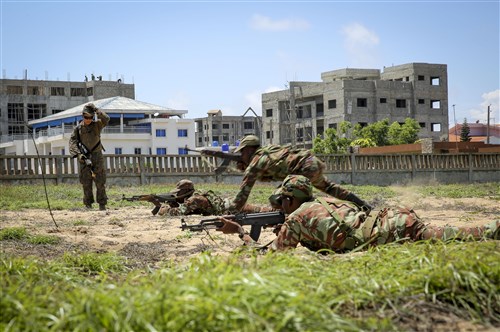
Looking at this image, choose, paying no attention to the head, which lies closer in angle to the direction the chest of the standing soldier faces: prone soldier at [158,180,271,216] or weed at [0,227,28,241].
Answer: the weed

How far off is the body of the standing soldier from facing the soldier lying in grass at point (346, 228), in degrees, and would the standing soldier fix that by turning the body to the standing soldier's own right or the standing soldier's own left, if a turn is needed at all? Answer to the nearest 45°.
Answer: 0° — they already face them

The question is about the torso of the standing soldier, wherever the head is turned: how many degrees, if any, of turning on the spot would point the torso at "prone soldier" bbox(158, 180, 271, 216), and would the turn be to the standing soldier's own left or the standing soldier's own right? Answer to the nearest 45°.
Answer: approximately 45° to the standing soldier's own left

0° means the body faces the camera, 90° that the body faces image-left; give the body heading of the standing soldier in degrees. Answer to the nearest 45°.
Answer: approximately 0°
